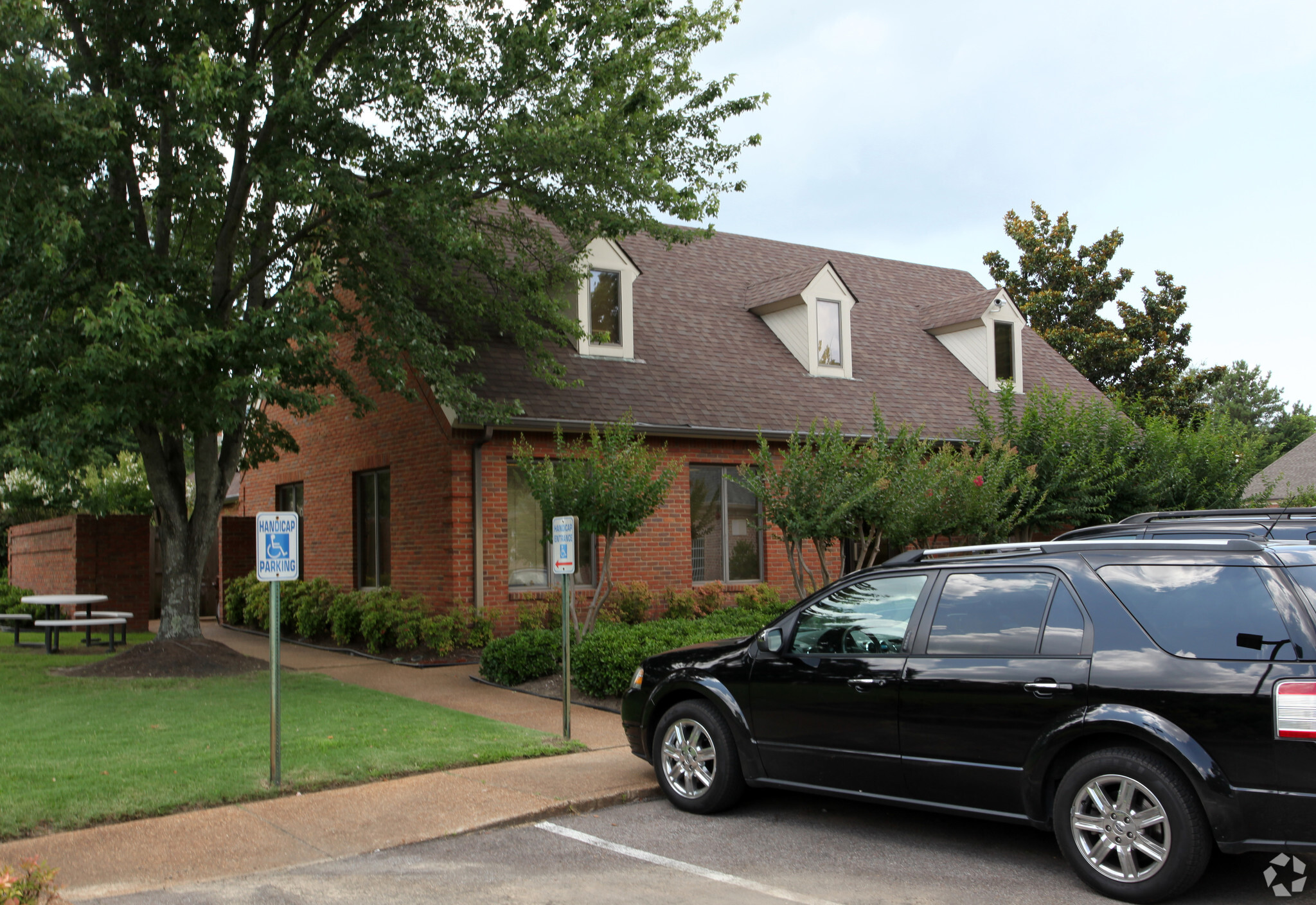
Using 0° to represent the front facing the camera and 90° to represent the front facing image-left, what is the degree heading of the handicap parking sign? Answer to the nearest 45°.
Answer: approximately 0°

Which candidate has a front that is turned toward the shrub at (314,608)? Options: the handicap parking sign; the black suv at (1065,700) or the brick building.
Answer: the black suv

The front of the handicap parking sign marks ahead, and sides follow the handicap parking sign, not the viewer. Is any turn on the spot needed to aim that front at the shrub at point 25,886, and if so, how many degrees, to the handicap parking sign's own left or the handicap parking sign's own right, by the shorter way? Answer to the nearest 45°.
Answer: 0° — it already faces it

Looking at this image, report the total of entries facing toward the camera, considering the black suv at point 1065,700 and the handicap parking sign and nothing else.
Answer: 1

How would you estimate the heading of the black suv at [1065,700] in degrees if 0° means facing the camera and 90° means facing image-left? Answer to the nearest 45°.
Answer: approximately 135°

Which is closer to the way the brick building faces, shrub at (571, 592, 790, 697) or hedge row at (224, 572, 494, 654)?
the shrub

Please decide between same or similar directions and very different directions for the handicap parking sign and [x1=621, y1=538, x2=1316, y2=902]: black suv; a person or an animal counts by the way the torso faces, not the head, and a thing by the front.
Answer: very different directions

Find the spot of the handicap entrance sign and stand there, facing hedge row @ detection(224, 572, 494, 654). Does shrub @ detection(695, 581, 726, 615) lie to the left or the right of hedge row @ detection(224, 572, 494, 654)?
right

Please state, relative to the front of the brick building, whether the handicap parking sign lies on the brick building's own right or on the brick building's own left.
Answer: on the brick building's own right

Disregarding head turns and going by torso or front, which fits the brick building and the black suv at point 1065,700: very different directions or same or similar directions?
very different directions

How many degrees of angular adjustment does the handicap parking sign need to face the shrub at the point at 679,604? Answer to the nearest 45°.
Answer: approximately 135° to its left

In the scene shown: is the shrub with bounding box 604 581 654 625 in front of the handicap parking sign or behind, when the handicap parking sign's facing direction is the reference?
behind
